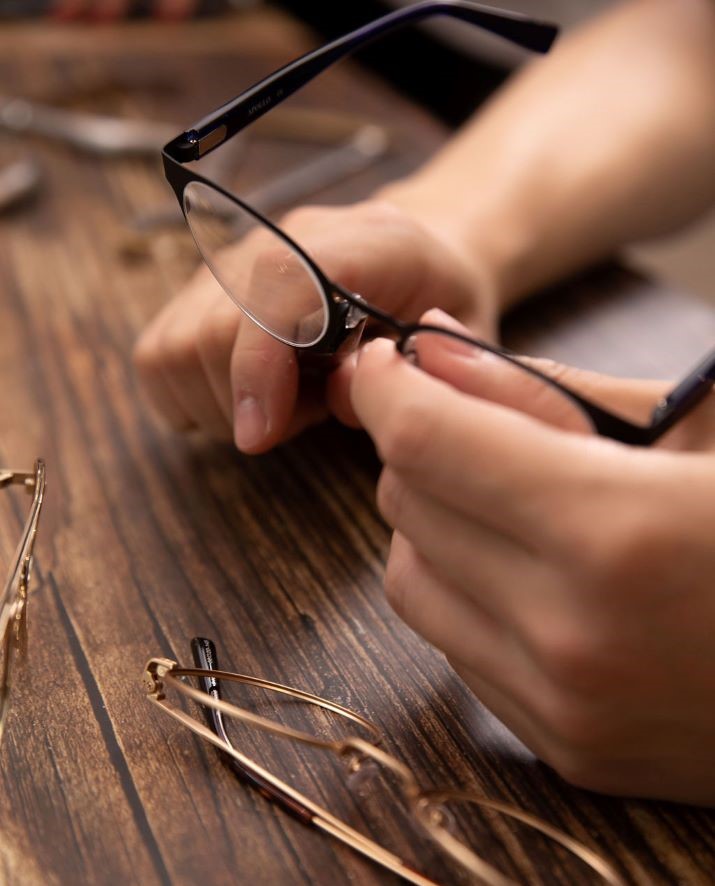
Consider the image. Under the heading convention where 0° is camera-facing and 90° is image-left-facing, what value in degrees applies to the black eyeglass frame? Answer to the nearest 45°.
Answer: approximately 45°

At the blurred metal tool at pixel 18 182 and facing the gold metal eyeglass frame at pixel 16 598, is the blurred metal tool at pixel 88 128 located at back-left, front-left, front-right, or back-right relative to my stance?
back-left

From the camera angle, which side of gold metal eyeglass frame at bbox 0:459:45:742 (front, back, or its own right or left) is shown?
right
